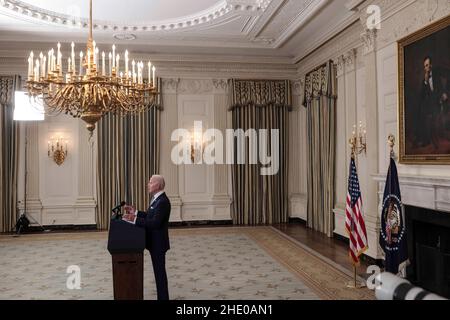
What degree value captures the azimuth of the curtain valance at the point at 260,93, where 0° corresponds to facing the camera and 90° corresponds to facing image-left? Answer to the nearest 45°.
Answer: approximately 0°

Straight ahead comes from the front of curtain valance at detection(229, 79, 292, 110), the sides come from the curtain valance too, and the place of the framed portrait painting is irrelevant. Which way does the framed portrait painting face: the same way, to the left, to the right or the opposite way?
to the right

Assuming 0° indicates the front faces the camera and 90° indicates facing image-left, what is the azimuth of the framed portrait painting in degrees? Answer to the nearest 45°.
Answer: approximately 45°

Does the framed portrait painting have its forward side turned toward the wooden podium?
yes

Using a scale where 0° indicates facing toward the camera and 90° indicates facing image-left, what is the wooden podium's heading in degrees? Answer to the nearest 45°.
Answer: approximately 90°

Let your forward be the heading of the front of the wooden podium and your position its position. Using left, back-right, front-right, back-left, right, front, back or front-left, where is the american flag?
back

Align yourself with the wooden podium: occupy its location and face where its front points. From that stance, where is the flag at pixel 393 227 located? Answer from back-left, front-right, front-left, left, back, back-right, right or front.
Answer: back

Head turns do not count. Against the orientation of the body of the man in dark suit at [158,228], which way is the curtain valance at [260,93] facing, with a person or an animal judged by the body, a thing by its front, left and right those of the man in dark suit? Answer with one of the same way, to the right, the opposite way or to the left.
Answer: to the left

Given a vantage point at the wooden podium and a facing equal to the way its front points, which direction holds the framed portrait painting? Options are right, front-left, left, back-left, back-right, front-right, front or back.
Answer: back

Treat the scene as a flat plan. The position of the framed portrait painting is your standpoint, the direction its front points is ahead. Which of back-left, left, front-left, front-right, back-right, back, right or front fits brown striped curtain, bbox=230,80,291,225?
right

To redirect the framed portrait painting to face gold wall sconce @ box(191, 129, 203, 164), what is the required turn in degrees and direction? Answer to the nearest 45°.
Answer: approximately 90° to its right

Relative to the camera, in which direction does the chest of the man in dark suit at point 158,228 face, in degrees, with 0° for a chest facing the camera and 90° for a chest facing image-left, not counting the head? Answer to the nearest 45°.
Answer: approximately 90°

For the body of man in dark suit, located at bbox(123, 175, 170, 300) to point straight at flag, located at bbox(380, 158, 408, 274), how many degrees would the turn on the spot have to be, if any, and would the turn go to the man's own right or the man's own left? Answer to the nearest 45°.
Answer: approximately 180°

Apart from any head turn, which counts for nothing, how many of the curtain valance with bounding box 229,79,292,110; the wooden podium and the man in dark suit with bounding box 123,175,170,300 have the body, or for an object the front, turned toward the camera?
1

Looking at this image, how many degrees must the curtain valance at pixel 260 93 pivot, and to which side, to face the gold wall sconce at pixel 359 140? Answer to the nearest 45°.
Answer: approximately 45° to its left
